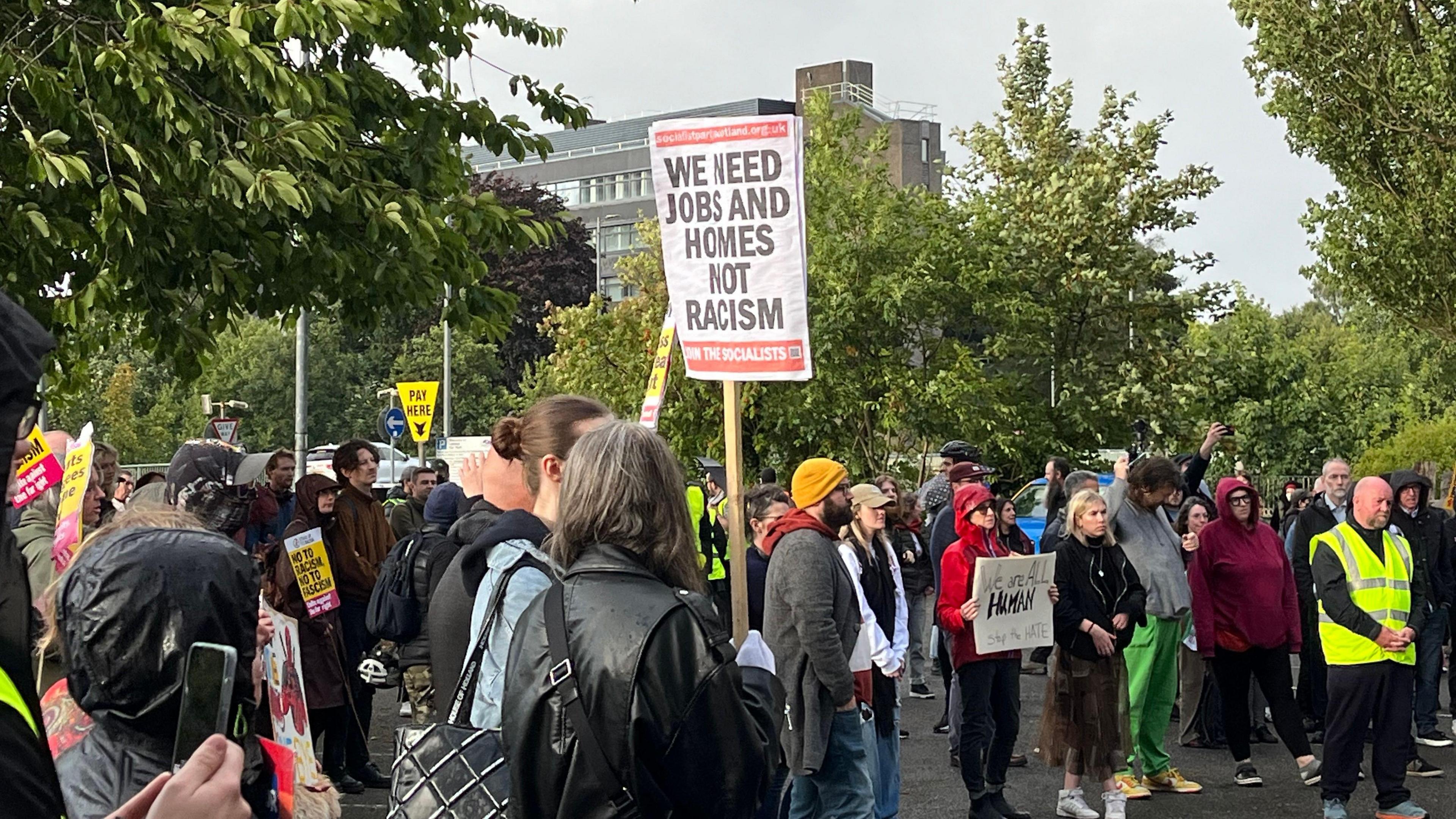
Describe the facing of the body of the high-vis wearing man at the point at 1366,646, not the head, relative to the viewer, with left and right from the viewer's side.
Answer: facing the viewer and to the right of the viewer

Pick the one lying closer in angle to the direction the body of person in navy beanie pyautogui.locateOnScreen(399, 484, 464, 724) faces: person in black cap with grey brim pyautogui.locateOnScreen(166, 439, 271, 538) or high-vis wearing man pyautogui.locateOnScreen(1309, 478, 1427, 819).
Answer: the high-vis wearing man

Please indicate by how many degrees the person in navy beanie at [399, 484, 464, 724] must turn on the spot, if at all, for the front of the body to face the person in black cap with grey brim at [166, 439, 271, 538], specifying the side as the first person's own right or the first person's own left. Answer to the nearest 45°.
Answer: approximately 135° to the first person's own left

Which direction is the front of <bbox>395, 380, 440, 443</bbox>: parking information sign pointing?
toward the camera

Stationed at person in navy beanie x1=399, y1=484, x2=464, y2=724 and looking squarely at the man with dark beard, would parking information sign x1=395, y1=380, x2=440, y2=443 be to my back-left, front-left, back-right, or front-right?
back-left

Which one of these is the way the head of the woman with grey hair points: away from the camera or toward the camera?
away from the camera

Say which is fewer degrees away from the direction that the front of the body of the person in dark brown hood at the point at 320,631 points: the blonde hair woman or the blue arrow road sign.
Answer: the blonde hair woman

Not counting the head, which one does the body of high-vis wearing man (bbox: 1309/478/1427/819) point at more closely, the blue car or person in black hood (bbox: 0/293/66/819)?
the person in black hood

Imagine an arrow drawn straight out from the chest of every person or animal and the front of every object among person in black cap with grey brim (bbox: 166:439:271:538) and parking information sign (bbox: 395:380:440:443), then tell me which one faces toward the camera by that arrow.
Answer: the parking information sign

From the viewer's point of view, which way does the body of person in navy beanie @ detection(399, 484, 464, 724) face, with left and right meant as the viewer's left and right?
facing away from the viewer and to the right of the viewer

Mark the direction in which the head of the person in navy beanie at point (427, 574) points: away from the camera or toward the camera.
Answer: away from the camera
